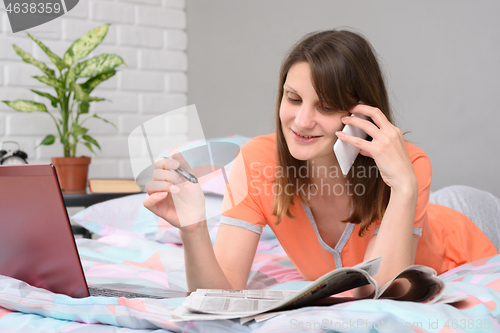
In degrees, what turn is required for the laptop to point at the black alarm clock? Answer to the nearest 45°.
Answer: approximately 45° to its left

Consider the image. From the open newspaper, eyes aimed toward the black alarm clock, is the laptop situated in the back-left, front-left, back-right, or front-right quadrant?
front-left

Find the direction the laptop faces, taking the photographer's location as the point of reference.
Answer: facing away from the viewer and to the right of the viewer

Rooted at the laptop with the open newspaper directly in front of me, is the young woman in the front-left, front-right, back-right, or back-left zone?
front-left
